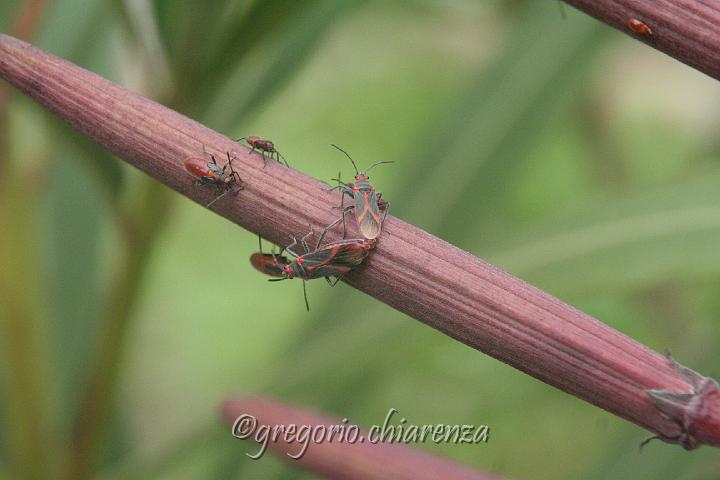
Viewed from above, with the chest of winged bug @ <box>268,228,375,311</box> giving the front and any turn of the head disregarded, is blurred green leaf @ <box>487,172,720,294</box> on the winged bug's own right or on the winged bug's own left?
on the winged bug's own right

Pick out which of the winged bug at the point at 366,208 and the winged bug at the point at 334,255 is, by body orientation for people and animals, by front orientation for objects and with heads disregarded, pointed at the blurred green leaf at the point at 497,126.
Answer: the winged bug at the point at 366,208

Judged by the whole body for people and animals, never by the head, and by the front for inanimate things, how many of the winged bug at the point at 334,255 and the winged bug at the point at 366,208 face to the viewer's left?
1

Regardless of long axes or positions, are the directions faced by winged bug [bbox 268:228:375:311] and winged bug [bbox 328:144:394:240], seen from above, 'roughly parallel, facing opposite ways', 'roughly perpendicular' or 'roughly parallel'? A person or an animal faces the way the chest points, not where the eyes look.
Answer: roughly perpendicular

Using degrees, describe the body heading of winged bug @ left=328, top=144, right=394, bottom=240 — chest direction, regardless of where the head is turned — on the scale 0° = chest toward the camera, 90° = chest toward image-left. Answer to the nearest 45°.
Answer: approximately 180°

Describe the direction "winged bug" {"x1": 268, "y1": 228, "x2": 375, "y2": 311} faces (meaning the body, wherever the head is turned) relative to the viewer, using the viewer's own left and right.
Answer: facing to the left of the viewer

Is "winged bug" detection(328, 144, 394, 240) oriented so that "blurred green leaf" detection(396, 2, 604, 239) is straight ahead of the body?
yes
